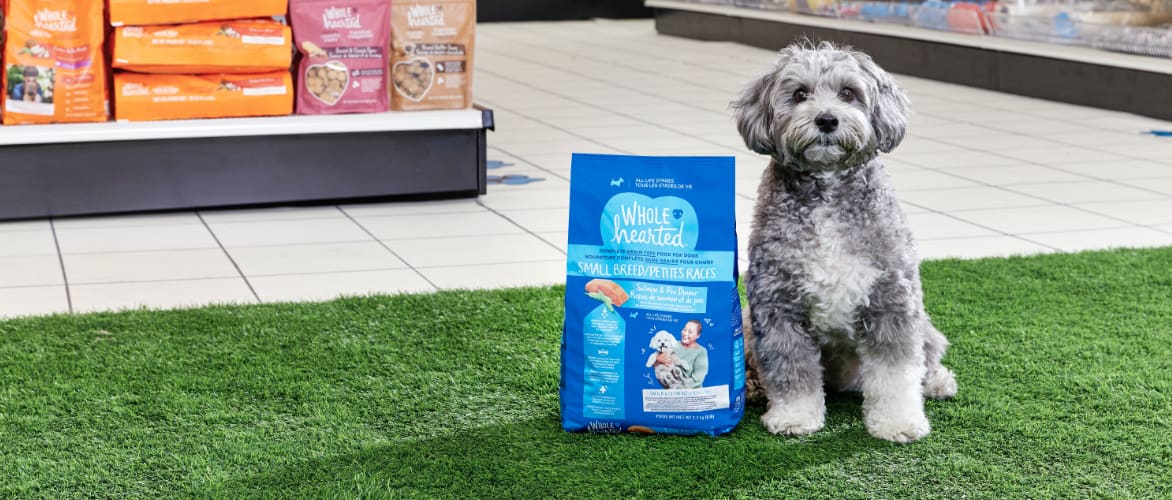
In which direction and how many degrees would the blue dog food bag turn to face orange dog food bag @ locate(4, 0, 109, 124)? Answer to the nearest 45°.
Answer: approximately 135° to its right

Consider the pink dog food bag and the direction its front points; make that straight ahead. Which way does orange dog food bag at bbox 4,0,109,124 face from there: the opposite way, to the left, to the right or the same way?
the same way

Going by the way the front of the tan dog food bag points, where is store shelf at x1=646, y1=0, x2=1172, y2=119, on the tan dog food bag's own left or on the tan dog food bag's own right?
on the tan dog food bag's own left

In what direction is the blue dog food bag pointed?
toward the camera

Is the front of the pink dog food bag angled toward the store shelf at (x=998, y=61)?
no

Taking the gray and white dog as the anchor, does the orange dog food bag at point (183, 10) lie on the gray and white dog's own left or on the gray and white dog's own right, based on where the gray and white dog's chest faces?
on the gray and white dog's own right

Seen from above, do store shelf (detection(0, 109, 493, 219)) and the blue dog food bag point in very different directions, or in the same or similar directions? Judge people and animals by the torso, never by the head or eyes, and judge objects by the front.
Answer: same or similar directions

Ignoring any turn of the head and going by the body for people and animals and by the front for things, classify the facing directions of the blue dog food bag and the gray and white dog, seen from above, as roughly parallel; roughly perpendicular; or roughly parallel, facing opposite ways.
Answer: roughly parallel

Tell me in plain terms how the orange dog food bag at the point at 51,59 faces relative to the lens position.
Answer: facing the viewer

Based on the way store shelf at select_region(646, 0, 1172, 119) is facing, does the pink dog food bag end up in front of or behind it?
in front

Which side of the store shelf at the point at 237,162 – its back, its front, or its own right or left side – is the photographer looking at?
front

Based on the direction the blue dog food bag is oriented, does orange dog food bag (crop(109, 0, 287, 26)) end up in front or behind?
behind

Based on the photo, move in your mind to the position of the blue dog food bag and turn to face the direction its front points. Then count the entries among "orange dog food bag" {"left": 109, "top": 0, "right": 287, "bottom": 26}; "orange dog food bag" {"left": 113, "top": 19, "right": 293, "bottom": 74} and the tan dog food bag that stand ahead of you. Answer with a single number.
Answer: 0

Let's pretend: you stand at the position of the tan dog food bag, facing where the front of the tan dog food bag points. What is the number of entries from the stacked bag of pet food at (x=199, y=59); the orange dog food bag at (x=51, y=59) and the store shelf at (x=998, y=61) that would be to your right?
2

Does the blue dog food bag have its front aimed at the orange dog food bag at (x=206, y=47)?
no

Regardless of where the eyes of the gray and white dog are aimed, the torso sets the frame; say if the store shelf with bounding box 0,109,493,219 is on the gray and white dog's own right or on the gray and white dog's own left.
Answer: on the gray and white dog's own right
